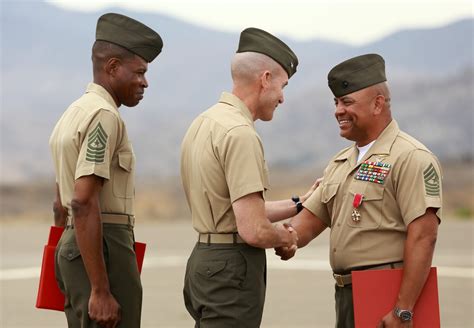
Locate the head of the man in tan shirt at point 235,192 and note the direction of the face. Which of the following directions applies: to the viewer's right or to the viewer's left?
to the viewer's right

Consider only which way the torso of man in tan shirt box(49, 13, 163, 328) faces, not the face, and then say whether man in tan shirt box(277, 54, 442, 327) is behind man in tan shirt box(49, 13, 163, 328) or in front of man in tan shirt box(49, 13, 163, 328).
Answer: in front

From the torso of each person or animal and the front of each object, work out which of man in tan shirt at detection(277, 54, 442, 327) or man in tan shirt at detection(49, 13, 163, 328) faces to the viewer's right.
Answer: man in tan shirt at detection(49, 13, 163, 328)

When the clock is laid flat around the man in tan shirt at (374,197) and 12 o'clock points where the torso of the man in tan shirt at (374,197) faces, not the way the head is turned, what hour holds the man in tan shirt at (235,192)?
the man in tan shirt at (235,192) is roughly at 1 o'clock from the man in tan shirt at (374,197).

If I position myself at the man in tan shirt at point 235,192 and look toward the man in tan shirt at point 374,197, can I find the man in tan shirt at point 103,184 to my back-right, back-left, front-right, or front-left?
back-left

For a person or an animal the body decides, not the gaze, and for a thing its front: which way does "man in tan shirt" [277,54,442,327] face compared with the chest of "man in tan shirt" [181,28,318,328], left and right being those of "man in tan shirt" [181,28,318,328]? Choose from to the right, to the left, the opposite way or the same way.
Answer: the opposite way

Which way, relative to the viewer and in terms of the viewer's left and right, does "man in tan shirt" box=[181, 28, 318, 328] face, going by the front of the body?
facing away from the viewer and to the right of the viewer

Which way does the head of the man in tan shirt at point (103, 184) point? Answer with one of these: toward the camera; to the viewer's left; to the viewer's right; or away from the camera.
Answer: to the viewer's right

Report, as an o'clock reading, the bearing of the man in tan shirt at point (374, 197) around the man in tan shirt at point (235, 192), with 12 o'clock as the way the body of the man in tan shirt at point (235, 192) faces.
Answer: the man in tan shirt at point (374, 197) is roughly at 1 o'clock from the man in tan shirt at point (235, 192).

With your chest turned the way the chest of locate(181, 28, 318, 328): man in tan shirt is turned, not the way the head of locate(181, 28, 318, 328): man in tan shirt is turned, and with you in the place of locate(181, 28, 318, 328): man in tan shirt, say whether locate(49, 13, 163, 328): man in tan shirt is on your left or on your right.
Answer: on your left

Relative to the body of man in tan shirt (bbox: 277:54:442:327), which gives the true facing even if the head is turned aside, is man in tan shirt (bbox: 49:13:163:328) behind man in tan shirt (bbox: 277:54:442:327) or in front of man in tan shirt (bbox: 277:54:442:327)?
in front
